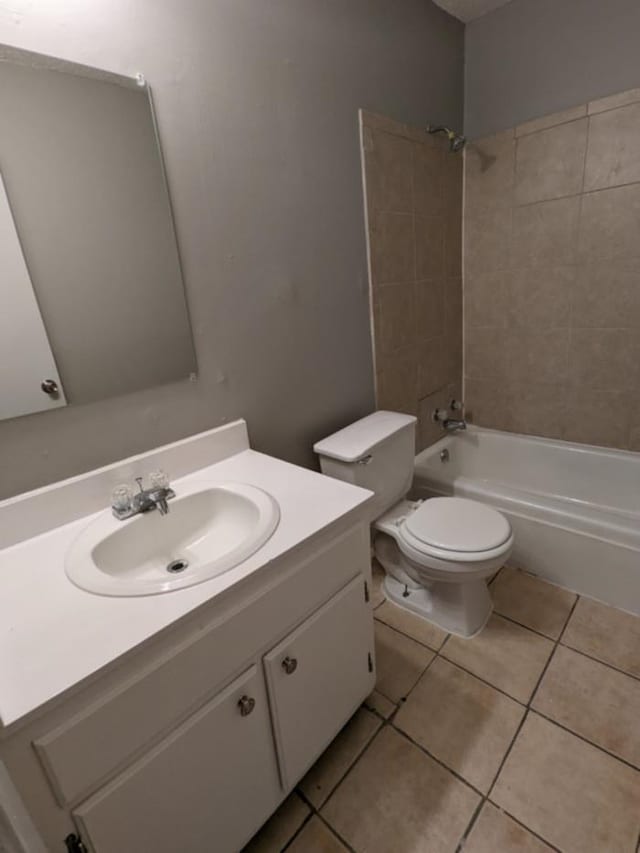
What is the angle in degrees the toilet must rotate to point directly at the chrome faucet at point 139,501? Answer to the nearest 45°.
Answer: approximately 90° to its right

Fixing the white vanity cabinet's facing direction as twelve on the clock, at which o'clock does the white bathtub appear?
The white bathtub is roughly at 10 o'clock from the white vanity cabinet.

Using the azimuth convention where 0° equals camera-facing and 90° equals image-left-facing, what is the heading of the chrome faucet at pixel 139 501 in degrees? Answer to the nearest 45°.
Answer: approximately 315°

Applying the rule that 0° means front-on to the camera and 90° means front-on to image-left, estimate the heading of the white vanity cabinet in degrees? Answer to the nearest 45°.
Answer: approximately 315°

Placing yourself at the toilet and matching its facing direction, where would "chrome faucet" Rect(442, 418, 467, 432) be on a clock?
The chrome faucet is roughly at 8 o'clock from the toilet.

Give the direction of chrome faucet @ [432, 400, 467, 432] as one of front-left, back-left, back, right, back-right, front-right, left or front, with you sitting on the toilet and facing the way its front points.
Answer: back-left

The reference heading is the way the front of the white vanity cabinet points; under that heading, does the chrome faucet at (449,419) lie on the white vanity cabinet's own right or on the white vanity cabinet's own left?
on the white vanity cabinet's own left
